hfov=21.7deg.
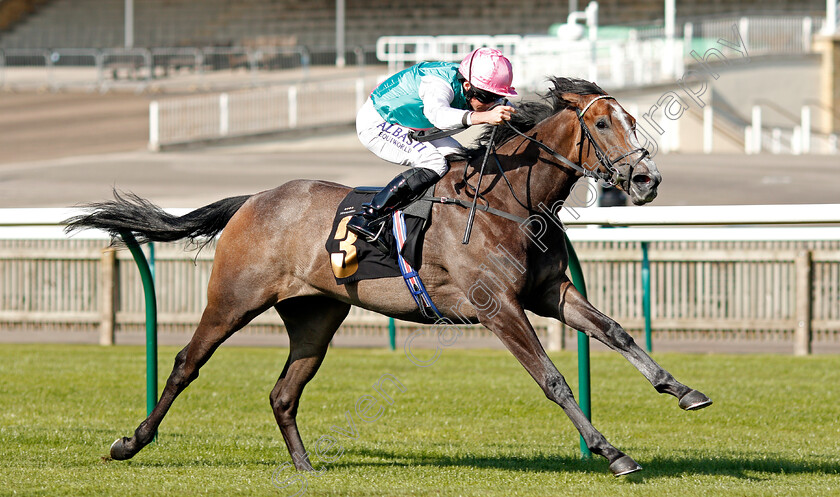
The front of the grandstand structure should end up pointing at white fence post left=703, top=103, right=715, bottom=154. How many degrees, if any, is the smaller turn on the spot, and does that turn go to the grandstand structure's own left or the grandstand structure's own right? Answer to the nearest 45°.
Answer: approximately 45° to the grandstand structure's own left

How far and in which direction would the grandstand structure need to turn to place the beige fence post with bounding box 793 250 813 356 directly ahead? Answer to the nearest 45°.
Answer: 0° — it already faces it

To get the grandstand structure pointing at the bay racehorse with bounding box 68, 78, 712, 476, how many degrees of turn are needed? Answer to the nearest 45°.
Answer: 0° — it already faces it

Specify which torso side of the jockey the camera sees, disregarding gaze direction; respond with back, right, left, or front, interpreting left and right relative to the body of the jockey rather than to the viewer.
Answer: right

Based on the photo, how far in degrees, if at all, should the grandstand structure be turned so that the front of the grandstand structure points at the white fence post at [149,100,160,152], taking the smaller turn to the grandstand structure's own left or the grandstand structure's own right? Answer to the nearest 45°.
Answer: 0° — it already faces it

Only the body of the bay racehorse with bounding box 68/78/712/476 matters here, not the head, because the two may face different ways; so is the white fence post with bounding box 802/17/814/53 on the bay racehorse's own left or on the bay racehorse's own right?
on the bay racehorse's own left

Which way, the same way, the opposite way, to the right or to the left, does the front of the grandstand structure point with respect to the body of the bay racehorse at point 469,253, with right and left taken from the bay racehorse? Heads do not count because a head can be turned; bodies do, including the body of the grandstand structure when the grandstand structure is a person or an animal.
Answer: to the right

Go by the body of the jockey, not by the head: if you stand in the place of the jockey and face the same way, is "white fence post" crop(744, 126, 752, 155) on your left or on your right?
on your left

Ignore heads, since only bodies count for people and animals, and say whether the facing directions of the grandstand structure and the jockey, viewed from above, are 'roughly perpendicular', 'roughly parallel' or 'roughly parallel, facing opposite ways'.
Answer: roughly perpendicular

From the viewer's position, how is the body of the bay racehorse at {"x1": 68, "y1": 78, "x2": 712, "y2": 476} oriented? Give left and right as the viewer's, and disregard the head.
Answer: facing to the right of the viewer

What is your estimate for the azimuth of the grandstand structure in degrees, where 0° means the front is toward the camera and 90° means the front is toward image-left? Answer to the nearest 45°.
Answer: approximately 0°

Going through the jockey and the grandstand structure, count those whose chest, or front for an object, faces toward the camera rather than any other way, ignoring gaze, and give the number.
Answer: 1
